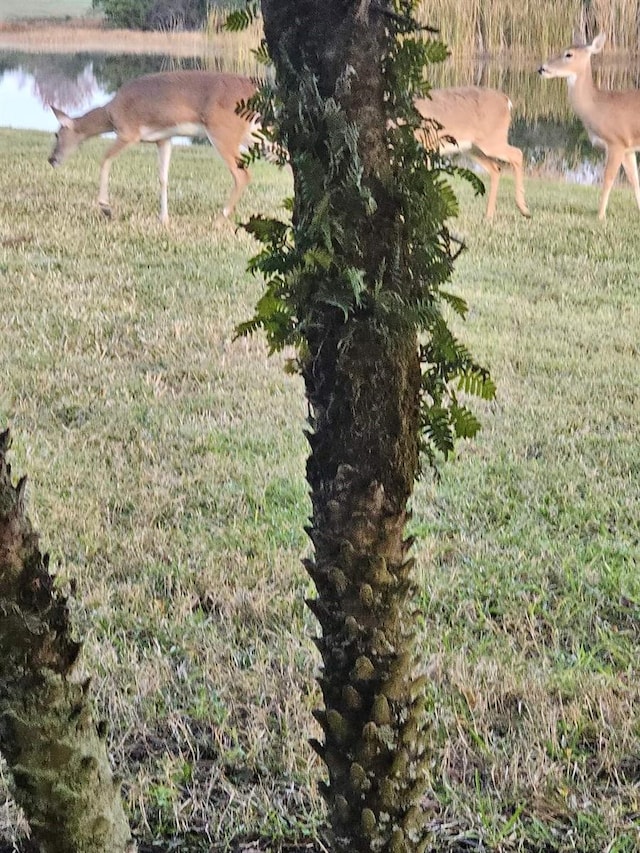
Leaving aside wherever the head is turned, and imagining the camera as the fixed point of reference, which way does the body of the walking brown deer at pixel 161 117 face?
to the viewer's left

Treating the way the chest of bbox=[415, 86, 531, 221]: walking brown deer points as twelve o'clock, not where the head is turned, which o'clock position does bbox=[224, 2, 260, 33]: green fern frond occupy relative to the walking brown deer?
The green fern frond is roughly at 9 o'clock from the walking brown deer.

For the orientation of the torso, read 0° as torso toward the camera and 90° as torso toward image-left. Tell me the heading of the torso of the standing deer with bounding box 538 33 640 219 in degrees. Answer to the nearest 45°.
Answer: approximately 90°

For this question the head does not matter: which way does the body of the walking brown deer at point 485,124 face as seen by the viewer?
to the viewer's left

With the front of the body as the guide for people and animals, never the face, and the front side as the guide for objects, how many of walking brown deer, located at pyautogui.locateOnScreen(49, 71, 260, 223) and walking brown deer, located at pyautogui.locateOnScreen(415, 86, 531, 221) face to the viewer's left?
2

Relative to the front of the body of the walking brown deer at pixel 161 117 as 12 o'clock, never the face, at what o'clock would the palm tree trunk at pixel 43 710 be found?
The palm tree trunk is roughly at 9 o'clock from the walking brown deer.

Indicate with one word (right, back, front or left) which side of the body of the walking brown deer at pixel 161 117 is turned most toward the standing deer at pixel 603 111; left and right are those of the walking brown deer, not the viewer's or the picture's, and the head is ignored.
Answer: back
